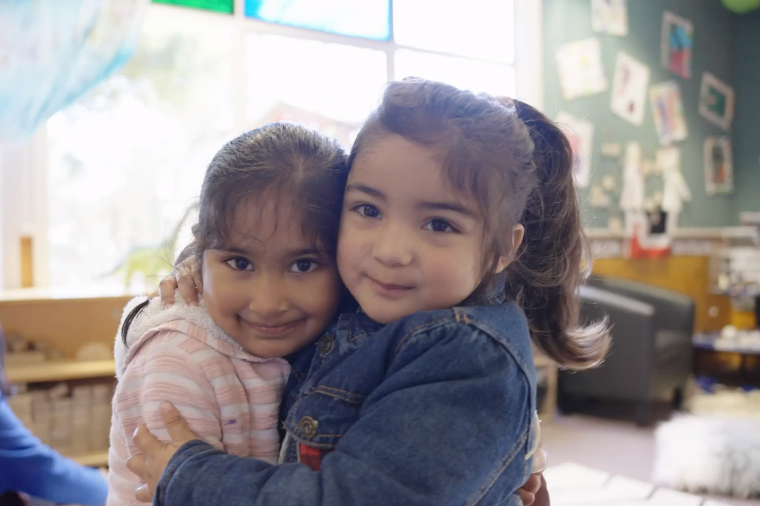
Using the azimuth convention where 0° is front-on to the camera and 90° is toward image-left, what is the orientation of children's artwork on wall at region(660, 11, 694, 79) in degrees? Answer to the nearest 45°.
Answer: approximately 45°

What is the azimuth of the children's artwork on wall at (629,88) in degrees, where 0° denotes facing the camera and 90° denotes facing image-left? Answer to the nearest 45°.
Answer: approximately 45°

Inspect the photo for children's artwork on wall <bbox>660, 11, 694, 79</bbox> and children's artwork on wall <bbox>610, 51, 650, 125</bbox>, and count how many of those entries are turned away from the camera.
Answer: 0

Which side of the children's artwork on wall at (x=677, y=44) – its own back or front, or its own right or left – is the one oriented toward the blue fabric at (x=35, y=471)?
front

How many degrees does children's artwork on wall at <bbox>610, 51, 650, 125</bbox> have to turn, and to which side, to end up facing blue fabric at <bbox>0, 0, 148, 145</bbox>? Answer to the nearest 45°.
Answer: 0° — it already faces it
